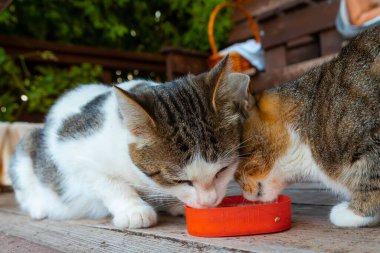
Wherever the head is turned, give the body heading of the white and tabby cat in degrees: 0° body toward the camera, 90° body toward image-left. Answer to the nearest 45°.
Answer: approximately 315°

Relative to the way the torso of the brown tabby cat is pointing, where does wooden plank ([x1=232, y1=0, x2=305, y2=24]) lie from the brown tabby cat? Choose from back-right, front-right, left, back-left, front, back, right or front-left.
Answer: right

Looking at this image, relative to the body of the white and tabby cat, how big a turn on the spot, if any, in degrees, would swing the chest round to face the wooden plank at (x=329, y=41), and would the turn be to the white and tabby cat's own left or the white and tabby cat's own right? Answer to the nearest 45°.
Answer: approximately 90° to the white and tabby cat's own left

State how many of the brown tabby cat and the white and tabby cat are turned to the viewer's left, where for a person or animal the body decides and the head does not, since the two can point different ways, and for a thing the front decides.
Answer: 1

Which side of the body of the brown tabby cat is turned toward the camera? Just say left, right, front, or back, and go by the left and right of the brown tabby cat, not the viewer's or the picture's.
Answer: left

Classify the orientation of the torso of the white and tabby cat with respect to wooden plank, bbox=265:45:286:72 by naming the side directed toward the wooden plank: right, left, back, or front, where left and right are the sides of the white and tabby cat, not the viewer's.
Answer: left

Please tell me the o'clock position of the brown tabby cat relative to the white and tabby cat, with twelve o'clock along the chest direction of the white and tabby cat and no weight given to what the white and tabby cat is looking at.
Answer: The brown tabby cat is roughly at 11 o'clock from the white and tabby cat.

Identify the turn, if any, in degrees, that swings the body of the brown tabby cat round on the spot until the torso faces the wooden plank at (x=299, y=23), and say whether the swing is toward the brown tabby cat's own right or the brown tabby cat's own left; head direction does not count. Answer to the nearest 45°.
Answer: approximately 90° to the brown tabby cat's own right

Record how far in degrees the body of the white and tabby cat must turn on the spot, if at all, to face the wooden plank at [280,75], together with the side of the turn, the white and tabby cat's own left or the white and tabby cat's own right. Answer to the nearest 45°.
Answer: approximately 90° to the white and tabby cat's own left

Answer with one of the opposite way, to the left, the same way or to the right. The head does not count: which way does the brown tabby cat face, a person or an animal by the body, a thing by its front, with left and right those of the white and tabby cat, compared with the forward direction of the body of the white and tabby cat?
the opposite way

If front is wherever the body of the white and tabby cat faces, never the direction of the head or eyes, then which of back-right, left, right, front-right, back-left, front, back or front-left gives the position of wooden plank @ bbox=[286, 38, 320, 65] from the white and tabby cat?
left

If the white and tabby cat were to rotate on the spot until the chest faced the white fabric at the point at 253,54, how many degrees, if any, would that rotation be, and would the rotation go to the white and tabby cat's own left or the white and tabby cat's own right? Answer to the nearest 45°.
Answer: approximately 90° to the white and tabby cat's own left

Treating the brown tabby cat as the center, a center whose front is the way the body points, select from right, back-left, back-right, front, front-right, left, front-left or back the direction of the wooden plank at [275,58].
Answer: right
